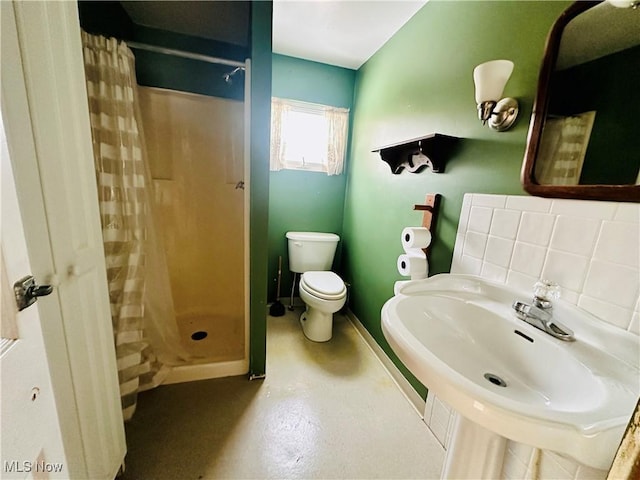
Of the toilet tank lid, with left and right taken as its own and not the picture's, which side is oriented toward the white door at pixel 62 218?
front

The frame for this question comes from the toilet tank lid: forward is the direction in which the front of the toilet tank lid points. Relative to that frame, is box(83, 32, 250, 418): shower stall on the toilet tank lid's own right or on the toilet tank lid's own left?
on the toilet tank lid's own right

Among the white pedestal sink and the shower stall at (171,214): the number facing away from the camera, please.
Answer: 0

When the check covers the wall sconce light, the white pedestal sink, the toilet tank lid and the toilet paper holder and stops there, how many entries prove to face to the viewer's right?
0

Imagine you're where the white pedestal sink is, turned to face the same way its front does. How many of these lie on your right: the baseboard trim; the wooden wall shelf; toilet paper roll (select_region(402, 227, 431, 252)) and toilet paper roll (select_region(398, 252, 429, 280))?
4

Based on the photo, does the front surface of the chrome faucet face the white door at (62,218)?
yes

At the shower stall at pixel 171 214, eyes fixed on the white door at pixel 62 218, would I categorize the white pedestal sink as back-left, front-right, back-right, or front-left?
front-left

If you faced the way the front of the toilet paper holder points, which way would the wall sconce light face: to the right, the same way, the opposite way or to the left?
the same way

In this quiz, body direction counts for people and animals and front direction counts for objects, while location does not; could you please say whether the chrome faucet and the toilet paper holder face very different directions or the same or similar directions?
same or similar directions

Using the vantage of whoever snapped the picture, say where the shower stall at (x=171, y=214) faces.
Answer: facing the viewer and to the right of the viewer

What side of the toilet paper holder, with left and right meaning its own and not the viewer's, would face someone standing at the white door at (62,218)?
front

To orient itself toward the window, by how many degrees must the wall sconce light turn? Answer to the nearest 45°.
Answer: approximately 90° to its right

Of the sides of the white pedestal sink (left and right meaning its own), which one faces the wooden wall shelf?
right

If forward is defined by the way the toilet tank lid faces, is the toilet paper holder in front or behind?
in front

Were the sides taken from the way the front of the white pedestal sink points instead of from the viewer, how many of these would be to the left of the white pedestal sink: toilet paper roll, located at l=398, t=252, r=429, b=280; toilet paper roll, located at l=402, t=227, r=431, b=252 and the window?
0

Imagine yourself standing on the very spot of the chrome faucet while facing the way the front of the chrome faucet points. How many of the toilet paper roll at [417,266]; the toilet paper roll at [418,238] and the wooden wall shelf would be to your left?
0
